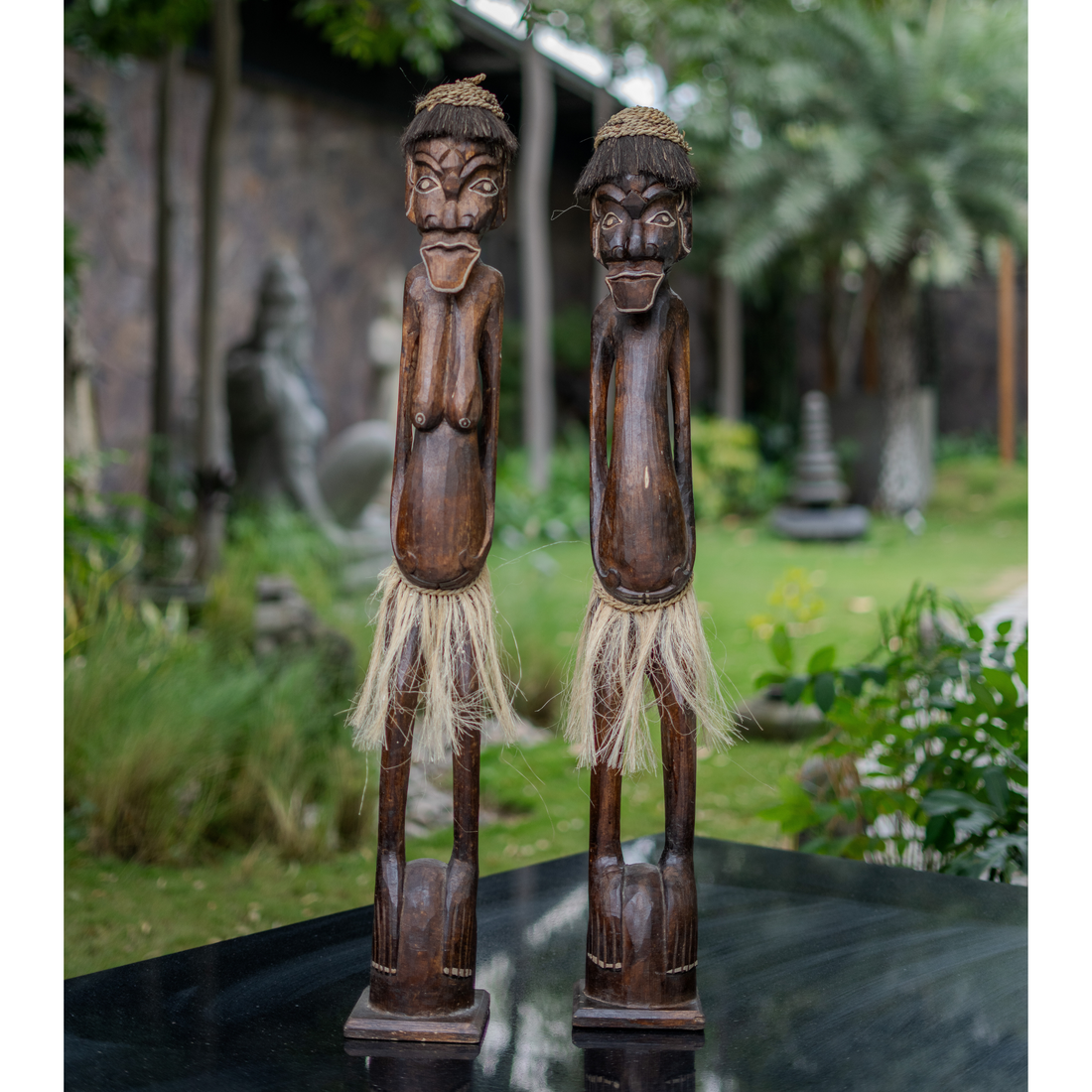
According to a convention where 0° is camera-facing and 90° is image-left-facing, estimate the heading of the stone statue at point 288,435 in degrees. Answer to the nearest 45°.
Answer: approximately 270°

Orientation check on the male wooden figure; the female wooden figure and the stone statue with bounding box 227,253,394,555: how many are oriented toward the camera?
2

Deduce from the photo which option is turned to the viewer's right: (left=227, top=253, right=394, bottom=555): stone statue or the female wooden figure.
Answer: the stone statue

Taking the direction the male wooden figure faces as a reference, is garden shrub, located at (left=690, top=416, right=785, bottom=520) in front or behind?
behind

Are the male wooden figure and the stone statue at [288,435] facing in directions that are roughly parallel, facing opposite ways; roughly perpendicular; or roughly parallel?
roughly perpendicular

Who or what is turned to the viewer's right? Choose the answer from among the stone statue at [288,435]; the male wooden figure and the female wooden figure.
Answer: the stone statue

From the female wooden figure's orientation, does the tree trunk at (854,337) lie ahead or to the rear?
to the rear

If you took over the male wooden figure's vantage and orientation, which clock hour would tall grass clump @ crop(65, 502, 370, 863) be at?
The tall grass clump is roughly at 5 o'clock from the male wooden figure.

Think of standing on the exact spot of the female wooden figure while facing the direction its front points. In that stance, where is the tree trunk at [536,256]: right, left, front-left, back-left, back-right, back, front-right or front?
back

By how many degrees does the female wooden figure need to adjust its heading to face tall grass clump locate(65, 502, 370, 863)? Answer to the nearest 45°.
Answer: approximately 180°

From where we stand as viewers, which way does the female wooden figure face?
facing the viewer
